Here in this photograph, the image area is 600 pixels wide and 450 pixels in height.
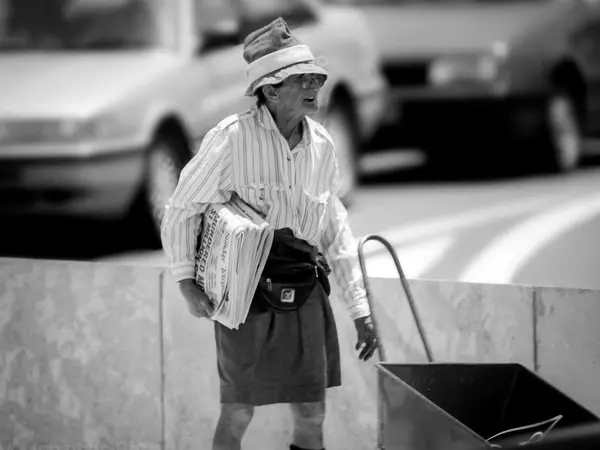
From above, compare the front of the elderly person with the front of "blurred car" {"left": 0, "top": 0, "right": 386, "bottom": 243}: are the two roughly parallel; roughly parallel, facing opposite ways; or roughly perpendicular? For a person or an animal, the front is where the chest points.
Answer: roughly perpendicular

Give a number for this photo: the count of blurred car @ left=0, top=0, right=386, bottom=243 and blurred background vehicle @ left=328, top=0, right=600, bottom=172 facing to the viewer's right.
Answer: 0

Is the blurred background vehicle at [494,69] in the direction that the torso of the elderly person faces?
no

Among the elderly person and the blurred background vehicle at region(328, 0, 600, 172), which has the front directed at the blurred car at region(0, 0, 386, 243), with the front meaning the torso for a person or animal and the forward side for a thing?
the blurred background vehicle

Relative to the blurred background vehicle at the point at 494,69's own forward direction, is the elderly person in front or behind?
in front

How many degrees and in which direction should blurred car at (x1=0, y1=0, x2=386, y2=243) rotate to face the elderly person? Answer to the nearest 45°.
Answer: approximately 45° to its left

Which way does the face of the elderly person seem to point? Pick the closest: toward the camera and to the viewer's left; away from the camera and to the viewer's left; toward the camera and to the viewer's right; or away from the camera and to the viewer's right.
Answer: toward the camera and to the viewer's right

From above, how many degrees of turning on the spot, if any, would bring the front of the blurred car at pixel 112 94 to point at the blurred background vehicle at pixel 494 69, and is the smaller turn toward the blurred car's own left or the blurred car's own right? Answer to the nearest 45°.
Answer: approximately 180°

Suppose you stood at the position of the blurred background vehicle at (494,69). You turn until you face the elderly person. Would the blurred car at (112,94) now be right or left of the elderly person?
right

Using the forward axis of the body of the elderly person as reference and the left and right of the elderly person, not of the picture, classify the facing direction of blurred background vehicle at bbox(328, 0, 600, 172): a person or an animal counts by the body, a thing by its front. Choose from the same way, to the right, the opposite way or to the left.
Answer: to the right

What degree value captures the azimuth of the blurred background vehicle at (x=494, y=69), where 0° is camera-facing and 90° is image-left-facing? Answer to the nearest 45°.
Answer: approximately 45°

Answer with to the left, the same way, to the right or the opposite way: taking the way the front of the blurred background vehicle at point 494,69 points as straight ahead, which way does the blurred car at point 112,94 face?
the same way

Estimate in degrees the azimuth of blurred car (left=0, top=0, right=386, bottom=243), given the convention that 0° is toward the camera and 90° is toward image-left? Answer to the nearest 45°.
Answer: approximately 45°

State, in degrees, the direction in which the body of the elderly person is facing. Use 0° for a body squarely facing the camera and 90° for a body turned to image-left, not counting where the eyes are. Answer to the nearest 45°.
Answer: approximately 315°

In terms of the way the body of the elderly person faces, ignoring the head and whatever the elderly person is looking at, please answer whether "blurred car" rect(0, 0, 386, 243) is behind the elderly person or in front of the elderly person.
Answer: behind

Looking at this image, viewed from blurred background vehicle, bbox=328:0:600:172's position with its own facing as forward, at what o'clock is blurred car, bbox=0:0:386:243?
The blurred car is roughly at 12 o'clock from the blurred background vehicle.

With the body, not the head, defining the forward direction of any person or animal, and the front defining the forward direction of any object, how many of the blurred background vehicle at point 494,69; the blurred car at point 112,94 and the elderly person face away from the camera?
0
